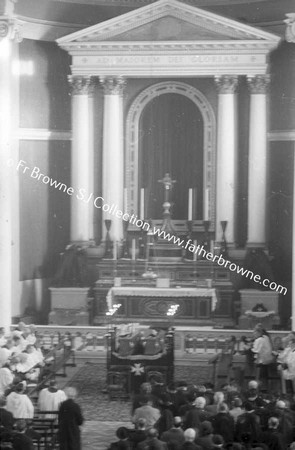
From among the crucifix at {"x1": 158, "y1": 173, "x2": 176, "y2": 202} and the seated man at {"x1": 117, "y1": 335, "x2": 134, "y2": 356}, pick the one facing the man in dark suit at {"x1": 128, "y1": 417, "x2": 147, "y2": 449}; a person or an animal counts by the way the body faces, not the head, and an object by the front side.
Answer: the crucifix

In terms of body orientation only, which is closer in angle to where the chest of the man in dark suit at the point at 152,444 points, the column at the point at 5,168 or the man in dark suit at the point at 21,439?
the column

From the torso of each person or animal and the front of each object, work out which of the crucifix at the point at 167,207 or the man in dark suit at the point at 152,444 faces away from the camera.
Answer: the man in dark suit

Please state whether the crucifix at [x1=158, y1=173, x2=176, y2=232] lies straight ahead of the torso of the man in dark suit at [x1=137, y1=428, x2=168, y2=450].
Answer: yes

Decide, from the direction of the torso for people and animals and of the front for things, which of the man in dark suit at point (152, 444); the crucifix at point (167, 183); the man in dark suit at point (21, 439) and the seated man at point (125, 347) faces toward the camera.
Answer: the crucifix

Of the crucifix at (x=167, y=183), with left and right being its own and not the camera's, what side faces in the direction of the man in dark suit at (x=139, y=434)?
front

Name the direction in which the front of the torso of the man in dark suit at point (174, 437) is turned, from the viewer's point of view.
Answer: away from the camera

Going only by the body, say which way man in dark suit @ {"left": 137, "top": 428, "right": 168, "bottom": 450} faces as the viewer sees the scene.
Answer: away from the camera

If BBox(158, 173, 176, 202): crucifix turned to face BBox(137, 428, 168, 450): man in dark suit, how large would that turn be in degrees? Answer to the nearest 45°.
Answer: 0° — it already faces them

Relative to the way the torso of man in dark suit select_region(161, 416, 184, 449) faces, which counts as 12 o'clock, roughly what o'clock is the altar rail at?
The altar rail is roughly at 12 o'clock from the man in dark suit.

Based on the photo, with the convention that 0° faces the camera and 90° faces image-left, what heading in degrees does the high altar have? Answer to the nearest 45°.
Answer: approximately 0°

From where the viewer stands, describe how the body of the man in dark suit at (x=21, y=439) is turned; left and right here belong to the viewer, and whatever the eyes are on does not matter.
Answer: facing away from the viewer

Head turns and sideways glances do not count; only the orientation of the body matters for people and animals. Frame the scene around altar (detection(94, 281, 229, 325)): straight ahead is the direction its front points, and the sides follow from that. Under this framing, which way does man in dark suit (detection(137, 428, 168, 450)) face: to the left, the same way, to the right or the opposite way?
the opposite way
